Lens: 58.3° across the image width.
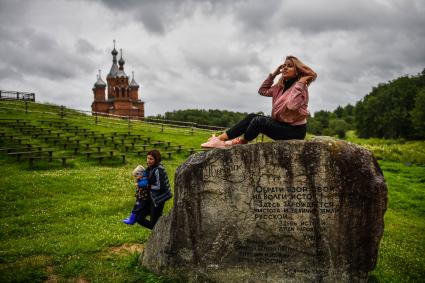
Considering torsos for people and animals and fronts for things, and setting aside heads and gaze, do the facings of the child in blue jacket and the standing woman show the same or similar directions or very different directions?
same or similar directions

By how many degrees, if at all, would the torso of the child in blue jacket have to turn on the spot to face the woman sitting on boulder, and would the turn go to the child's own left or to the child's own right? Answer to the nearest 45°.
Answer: approximately 135° to the child's own left

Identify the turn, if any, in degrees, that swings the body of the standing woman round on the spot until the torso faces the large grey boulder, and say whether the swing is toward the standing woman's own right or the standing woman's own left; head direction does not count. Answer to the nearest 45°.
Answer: approximately 135° to the standing woman's own left
